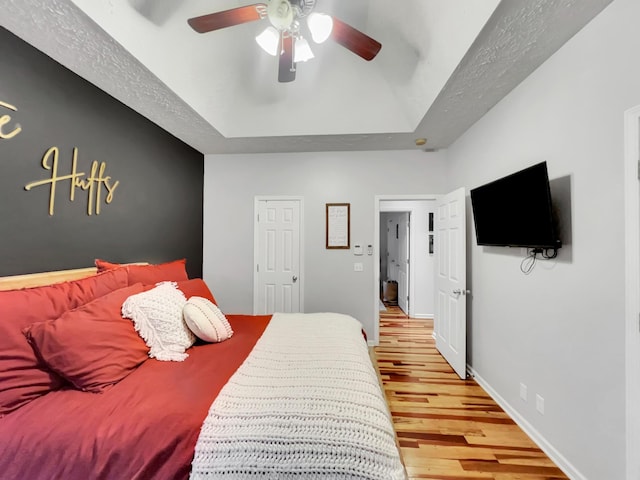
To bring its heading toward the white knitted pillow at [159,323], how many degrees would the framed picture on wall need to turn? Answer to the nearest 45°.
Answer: approximately 45° to its right

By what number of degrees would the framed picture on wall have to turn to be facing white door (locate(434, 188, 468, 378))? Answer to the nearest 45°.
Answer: approximately 90° to its left

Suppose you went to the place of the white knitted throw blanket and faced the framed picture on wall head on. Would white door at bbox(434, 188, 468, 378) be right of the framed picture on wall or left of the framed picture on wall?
right

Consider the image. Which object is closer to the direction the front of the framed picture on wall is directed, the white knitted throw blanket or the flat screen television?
the white knitted throw blanket

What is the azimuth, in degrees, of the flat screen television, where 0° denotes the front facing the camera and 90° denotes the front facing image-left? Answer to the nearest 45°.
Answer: approximately 45°

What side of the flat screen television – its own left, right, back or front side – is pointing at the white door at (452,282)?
right

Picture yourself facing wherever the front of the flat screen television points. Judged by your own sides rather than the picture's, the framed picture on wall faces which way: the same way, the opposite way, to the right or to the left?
to the left

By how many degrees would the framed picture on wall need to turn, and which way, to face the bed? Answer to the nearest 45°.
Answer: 0° — it already faces it

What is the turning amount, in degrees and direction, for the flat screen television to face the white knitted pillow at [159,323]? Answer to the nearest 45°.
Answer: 0° — it already faces it

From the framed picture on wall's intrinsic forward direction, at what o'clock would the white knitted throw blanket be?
The white knitted throw blanket is roughly at 12 o'clock from the framed picture on wall.

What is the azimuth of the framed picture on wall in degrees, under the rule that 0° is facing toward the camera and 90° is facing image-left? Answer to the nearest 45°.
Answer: approximately 0°

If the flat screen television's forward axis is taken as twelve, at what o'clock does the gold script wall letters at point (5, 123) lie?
The gold script wall letters is roughly at 12 o'clock from the flat screen television.

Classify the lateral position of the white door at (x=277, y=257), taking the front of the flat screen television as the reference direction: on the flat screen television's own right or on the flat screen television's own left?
on the flat screen television's own right
